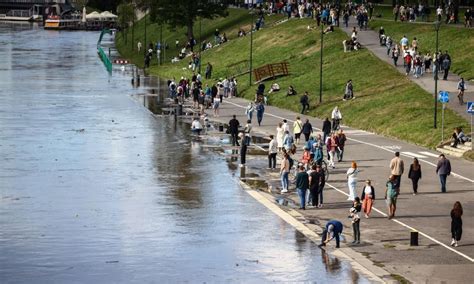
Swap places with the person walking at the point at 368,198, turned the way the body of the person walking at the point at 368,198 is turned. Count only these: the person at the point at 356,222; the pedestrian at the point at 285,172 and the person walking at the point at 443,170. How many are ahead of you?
1

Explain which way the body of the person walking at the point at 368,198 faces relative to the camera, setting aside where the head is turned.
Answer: toward the camera

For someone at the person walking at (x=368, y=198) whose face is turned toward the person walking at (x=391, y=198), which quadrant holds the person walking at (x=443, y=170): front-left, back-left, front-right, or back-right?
front-left

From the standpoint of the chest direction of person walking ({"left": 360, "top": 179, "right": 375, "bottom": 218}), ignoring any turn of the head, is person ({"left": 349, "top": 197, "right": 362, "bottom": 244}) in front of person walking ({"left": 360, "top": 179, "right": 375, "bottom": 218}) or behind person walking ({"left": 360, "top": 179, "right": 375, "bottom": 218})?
in front

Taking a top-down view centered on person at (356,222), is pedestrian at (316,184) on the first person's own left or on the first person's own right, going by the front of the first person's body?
on the first person's own right

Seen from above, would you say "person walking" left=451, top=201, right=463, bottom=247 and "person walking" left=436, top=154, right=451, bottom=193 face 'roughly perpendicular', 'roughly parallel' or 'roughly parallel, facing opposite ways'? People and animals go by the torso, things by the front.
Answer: roughly parallel

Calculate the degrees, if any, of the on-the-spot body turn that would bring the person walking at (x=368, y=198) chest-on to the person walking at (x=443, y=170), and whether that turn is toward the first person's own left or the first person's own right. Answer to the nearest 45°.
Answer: approximately 135° to the first person's own left
